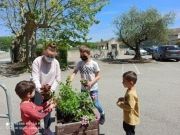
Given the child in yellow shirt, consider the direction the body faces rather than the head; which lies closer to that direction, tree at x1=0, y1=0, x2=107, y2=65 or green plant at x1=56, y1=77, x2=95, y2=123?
the green plant

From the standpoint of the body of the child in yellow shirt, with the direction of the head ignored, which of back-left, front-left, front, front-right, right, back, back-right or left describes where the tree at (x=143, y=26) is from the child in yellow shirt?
right

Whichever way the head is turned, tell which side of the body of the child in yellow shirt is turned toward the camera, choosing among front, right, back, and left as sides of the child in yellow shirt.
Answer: left

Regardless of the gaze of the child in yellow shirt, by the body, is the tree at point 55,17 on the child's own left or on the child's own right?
on the child's own right

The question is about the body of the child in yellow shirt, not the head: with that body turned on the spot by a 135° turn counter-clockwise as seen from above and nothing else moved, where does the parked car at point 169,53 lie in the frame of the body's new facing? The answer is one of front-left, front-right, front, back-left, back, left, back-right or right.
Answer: back-left

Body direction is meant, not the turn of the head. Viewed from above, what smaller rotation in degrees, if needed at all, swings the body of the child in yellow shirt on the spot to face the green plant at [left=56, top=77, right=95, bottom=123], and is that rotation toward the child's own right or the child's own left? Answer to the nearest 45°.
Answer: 0° — they already face it

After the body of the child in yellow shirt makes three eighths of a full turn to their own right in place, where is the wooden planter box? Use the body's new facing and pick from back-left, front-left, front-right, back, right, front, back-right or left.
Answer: back
